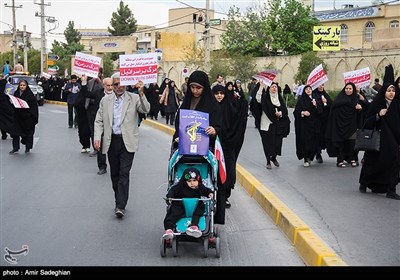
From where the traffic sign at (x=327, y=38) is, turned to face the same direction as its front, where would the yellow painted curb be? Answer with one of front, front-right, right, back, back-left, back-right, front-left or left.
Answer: front

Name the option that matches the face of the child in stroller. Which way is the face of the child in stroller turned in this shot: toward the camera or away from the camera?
toward the camera

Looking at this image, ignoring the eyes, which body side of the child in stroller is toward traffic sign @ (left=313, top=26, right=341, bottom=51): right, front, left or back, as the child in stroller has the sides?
back

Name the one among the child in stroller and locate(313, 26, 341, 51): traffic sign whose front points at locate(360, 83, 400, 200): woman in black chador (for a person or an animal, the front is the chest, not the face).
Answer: the traffic sign

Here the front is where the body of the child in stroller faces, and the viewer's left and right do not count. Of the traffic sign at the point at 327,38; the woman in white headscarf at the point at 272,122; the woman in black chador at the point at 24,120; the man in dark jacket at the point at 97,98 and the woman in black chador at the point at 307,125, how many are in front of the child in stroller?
0

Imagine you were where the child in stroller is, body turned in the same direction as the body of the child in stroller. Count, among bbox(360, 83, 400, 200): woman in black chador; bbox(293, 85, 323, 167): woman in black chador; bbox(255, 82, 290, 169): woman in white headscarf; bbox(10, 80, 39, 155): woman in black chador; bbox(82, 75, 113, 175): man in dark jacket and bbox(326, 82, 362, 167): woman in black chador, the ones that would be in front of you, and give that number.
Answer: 0

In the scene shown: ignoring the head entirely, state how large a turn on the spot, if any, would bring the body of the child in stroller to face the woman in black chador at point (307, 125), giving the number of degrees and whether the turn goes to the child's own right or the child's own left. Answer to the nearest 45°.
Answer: approximately 180°

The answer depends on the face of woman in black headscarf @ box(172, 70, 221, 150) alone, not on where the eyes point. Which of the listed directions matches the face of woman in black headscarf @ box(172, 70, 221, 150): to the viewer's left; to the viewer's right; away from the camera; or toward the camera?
toward the camera

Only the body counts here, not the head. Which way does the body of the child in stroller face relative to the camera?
toward the camera

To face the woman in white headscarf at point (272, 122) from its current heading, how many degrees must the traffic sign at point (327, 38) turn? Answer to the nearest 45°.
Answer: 0° — it already faces them

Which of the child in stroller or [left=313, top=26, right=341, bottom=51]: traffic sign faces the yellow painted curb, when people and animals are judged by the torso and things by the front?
the traffic sign

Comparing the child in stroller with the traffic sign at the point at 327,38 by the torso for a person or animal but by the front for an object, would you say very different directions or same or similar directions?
same or similar directions

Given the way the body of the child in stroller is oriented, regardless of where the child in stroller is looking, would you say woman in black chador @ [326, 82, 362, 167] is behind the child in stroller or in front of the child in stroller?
behind

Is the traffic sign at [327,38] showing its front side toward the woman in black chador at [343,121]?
yes

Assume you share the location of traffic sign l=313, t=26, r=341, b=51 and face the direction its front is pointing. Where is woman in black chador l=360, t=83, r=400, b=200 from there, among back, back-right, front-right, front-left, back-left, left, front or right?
front
